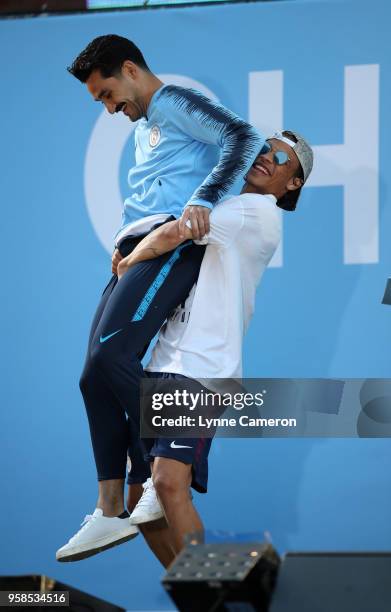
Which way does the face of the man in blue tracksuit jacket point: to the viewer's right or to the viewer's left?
to the viewer's left

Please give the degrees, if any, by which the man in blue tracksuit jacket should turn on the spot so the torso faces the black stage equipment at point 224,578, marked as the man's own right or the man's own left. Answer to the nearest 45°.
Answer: approximately 45° to the man's own left

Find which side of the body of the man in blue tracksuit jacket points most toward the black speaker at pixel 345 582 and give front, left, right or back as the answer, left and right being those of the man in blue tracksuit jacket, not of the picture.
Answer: left

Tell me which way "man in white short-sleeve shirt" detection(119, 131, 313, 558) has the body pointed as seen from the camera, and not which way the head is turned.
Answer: to the viewer's left

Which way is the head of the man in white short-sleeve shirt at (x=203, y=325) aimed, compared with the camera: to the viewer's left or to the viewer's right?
to the viewer's left

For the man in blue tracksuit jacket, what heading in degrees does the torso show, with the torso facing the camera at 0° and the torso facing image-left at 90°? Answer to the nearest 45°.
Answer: approximately 45°

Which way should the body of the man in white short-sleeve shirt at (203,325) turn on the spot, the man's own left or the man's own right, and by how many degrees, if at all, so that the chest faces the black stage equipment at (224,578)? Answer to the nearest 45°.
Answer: approximately 90° to the man's own left

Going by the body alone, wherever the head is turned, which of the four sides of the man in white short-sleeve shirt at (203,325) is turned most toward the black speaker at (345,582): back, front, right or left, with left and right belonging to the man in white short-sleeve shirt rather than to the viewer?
left
